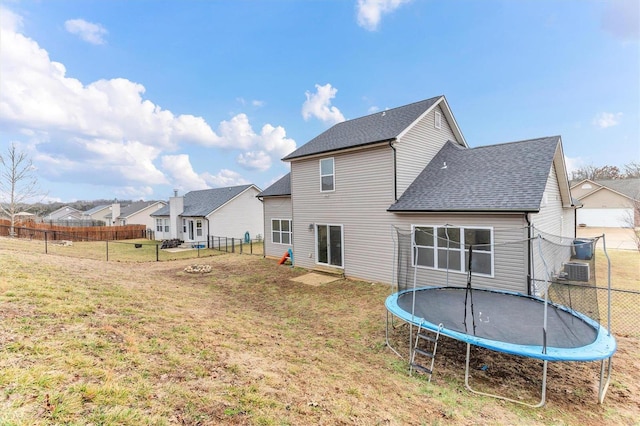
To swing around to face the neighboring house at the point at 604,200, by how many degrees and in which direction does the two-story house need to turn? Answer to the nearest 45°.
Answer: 0° — it already faces it

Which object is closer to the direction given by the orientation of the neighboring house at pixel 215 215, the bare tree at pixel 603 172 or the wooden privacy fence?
the bare tree

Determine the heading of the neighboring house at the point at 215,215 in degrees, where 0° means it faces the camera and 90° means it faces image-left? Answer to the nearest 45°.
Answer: approximately 225°

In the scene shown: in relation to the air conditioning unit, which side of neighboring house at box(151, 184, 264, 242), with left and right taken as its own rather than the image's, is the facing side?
right

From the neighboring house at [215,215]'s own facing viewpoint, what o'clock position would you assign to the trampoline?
The trampoline is roughly at 4 o'clock from the neighboring house.

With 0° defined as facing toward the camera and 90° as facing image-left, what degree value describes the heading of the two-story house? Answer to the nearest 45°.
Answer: approximately 225°

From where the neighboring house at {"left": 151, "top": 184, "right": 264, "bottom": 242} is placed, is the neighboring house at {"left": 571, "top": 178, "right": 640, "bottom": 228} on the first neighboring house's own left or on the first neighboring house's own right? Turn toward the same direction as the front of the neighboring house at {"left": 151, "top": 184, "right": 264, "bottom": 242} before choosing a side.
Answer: on the first neighboring house's own right

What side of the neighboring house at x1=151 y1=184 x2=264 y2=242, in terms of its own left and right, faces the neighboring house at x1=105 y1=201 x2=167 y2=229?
left

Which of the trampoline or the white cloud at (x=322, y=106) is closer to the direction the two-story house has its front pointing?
the white cloud
